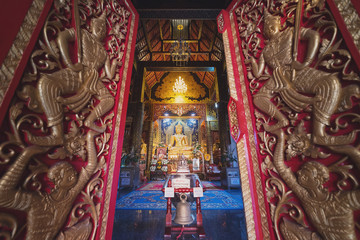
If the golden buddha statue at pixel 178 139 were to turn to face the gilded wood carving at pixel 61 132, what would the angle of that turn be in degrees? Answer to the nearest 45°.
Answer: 0° — it already faces it

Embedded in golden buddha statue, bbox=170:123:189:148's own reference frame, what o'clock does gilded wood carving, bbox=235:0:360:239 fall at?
The gilded wood carving is roughly at 12 o'clock from the golden buddha statue.

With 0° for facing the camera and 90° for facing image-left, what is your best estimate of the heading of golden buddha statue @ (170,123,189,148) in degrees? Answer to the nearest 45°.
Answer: approximately 0°

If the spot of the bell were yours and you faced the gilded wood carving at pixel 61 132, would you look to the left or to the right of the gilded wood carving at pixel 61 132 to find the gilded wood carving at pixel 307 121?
left
